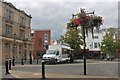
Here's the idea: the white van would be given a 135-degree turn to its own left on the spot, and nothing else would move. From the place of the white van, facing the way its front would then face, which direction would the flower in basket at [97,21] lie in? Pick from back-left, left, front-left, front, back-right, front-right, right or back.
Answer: right

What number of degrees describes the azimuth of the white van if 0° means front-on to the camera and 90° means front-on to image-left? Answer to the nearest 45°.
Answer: approximately 45°

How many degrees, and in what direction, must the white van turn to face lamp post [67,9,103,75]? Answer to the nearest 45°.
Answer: approximately 45° to its left
